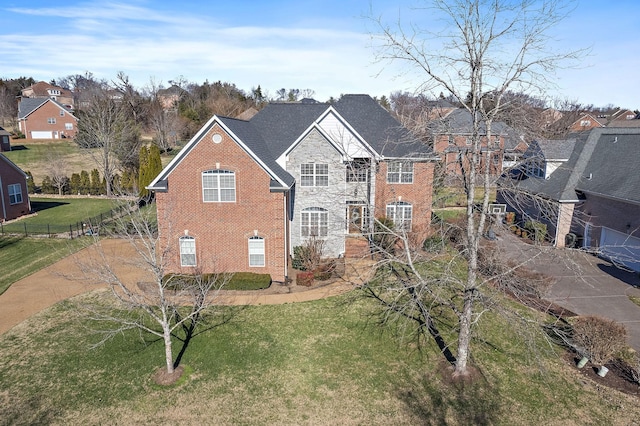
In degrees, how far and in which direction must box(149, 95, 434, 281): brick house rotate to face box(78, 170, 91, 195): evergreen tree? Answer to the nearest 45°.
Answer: approximately 135° to its right

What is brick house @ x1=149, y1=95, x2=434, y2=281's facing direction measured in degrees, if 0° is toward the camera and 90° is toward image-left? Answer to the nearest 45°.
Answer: approximately 0°

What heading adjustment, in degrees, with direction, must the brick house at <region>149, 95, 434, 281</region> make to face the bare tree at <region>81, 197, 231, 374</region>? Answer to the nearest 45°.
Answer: approximately 45° to its right

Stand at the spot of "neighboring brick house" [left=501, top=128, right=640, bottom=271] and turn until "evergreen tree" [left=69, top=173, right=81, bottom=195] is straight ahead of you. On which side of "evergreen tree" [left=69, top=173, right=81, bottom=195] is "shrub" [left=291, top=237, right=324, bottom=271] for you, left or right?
left

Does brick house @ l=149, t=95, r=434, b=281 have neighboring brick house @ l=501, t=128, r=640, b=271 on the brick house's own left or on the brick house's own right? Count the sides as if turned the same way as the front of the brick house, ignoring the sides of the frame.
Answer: on the brick house's own left

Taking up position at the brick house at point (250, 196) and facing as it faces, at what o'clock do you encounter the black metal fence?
The black metal fence is roughly at 4 o'clock from the brick house.

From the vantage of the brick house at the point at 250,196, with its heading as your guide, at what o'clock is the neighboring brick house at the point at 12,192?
The neighboring brick house is roughly at 4 o'clock from the brick house.

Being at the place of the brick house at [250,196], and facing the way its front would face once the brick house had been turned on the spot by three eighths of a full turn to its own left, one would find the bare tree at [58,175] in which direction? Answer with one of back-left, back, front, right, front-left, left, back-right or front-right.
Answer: left

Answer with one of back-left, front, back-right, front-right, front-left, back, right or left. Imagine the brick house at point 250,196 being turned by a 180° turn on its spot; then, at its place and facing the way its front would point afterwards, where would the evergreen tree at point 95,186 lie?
front-left

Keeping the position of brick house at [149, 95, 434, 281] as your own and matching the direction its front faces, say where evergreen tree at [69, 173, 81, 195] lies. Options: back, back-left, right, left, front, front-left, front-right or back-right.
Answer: back-right
